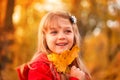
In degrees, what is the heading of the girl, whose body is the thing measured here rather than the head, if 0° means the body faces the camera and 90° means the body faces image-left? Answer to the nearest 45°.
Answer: approximately 315°
